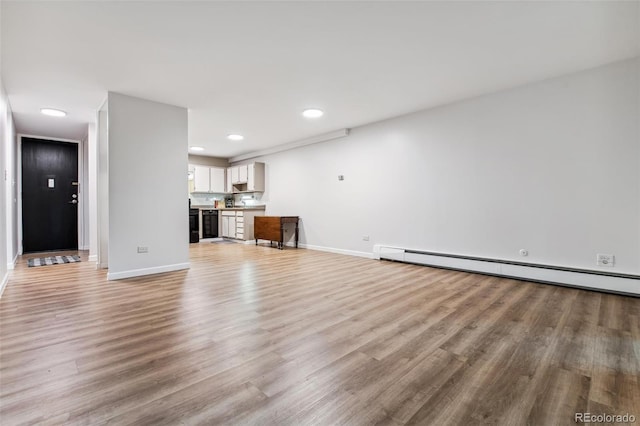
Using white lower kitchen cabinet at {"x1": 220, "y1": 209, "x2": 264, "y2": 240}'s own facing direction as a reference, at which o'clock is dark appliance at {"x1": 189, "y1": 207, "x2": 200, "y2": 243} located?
The dark appliance is roughly at 2 o'clock from the white lower kitchen cabinet.

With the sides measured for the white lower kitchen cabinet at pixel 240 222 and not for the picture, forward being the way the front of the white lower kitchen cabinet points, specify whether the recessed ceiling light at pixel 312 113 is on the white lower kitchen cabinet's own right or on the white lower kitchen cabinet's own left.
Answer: on the white lower kitchen cabinet's own left

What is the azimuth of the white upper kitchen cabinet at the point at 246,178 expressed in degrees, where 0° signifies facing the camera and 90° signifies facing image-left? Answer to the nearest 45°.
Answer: approximately 45°

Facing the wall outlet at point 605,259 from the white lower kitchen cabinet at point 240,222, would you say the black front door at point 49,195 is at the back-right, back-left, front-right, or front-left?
back-right

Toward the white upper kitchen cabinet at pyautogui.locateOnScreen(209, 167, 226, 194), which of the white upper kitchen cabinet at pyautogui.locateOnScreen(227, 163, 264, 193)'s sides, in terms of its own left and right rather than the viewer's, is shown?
right
